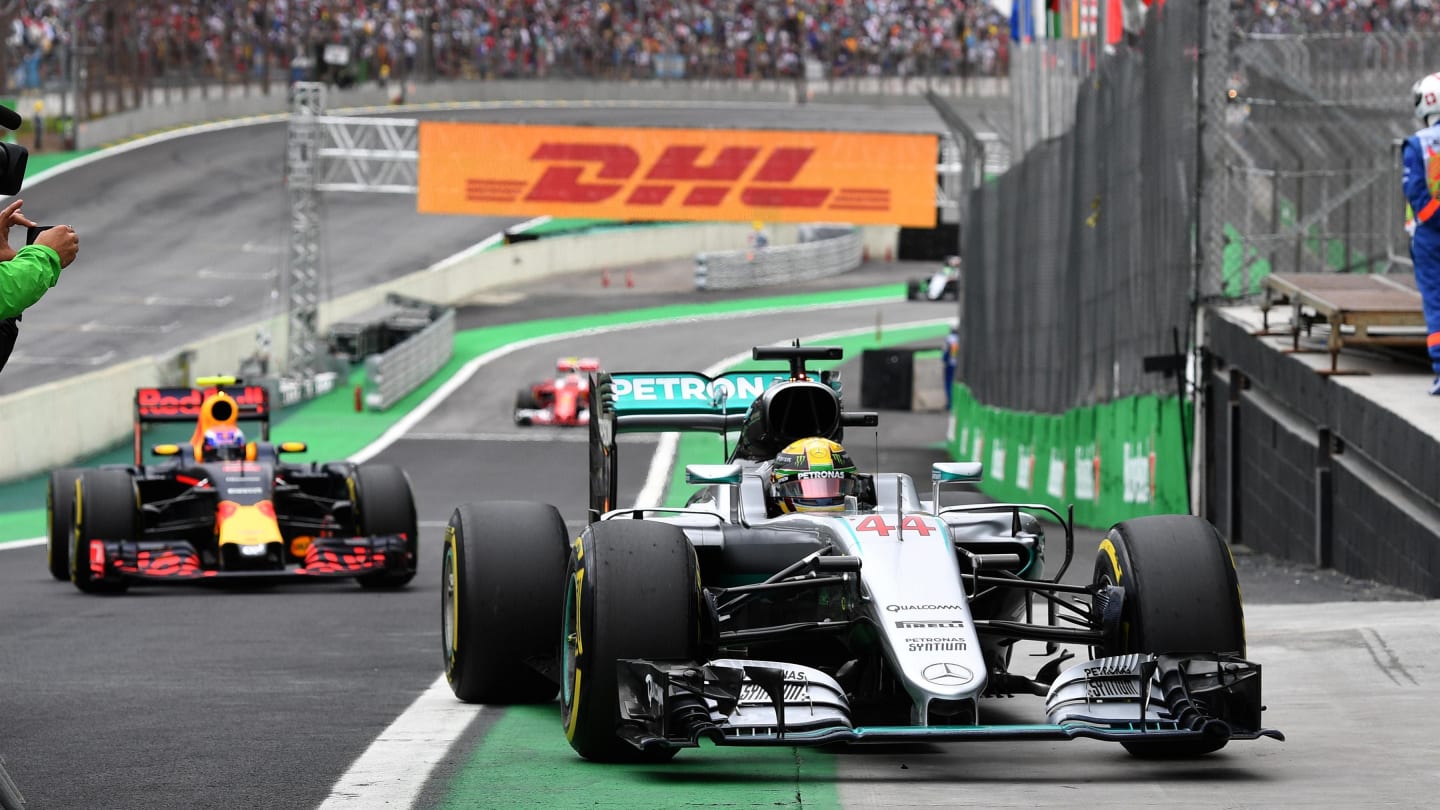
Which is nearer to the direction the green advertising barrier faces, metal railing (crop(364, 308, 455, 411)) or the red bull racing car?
the red bull racing car

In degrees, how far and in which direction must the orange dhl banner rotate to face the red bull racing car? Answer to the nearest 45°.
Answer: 0° — it already faces it

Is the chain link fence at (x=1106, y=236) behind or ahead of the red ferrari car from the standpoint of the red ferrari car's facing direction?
ahead

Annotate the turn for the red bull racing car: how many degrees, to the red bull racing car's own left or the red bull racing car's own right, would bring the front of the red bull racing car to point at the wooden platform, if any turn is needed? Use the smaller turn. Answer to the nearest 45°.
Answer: approximately 90° to the red bull racing car's own left

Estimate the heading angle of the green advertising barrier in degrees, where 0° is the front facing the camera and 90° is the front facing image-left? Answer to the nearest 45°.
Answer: approximately 45°

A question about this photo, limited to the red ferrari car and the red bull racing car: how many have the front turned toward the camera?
2

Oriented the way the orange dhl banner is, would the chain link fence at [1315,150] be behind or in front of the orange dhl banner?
in front

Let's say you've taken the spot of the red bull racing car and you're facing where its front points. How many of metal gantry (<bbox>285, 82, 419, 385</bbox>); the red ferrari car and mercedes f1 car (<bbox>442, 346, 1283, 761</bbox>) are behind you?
2
